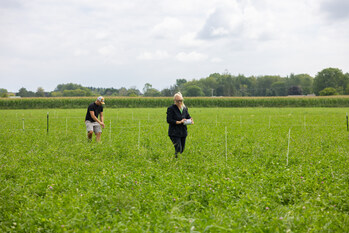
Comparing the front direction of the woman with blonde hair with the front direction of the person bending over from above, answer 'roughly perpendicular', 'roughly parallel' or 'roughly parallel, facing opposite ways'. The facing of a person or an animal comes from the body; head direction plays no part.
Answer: roughly parallel

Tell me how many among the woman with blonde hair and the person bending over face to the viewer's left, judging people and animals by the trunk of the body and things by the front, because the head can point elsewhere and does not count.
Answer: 0

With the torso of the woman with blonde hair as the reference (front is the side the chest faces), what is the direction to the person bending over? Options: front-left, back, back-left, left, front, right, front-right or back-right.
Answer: back

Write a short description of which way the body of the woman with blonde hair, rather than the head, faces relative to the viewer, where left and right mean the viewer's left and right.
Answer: facing the viewer and to the right of the viewer

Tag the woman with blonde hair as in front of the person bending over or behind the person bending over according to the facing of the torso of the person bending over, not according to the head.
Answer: in front
